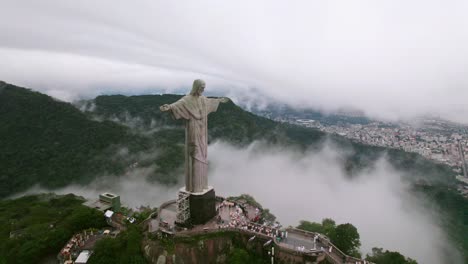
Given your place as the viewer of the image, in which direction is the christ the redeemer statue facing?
facing the viewer and to the right of the viewer
